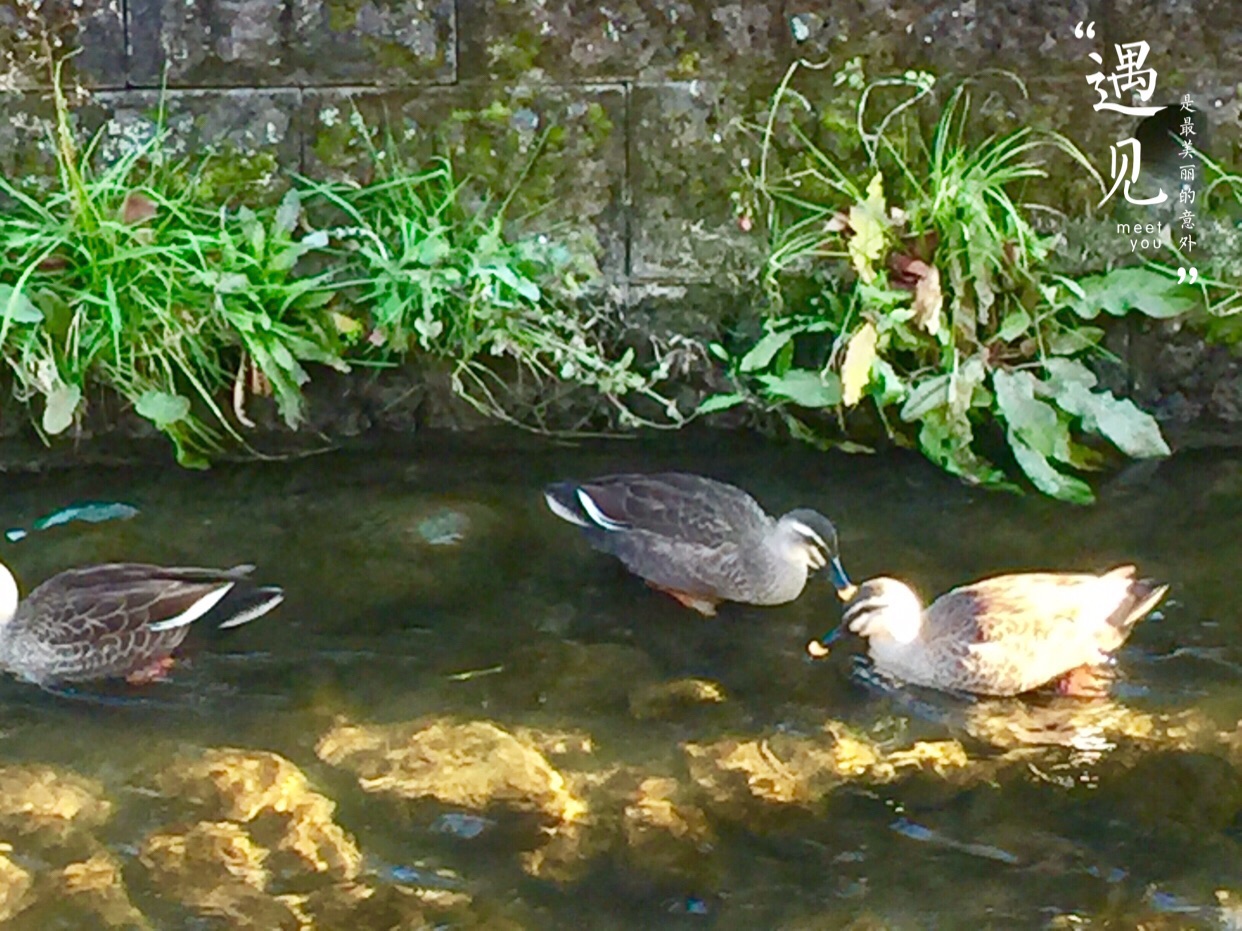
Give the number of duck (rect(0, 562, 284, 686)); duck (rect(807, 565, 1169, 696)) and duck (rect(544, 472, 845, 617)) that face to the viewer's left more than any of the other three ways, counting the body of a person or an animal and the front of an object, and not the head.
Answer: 2

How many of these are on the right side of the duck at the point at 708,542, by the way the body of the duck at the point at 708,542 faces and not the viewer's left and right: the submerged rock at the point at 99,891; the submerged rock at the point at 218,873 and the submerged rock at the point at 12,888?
3

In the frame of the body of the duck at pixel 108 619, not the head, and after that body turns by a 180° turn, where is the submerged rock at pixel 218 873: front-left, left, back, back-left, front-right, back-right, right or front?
right

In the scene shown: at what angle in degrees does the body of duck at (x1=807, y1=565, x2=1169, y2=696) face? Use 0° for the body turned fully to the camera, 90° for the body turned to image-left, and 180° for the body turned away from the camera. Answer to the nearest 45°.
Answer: approximately 90°

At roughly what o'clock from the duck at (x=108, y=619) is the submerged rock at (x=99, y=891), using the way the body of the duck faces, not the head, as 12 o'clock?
The submerged rock is roughly at 9 o'clock from the duck.

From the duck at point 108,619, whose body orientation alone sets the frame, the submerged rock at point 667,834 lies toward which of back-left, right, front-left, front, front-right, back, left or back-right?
back-left

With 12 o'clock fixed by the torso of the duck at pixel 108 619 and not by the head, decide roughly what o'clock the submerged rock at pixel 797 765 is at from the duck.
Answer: The submerged rock is roughly at 7 o'clock from the duck.

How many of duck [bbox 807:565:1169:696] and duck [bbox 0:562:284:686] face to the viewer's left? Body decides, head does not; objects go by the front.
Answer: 2

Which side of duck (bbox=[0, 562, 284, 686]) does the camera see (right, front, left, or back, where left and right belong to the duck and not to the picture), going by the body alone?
left

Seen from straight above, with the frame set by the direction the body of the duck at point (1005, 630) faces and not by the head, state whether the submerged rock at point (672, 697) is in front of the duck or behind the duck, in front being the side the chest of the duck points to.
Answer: in front

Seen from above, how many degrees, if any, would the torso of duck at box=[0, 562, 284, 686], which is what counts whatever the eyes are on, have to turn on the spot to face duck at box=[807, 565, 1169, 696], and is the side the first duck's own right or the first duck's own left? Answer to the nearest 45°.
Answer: approximately 180°

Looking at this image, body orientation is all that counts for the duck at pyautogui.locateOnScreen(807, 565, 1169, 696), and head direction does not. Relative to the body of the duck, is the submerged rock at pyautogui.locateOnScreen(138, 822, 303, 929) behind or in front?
in front

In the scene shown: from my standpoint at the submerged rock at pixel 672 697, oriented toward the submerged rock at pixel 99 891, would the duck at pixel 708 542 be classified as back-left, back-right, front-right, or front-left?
back-right

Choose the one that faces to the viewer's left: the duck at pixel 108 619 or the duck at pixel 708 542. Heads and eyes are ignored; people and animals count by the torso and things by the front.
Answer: the duck at pixel 108 619
